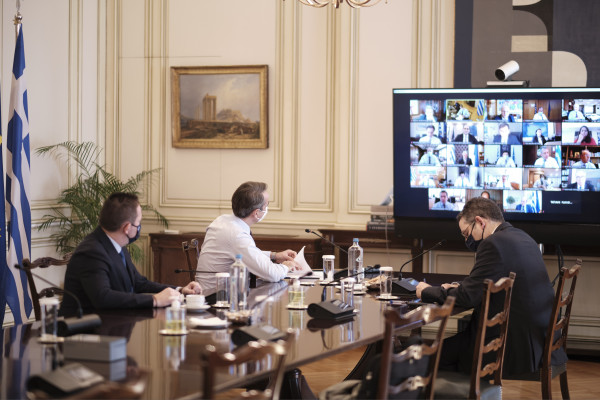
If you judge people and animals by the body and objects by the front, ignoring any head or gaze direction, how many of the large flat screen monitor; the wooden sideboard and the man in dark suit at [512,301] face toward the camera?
2

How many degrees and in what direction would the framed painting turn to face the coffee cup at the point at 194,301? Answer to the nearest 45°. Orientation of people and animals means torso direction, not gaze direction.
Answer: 0° — it already faces it

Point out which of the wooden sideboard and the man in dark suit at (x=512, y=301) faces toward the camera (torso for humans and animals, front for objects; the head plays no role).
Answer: the wooden sideboard

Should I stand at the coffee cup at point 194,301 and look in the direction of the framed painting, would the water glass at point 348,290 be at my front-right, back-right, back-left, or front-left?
front-right

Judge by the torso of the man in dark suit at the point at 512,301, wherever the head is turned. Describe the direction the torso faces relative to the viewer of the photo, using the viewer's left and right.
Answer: facing away from the viewer and to the left of the viewer

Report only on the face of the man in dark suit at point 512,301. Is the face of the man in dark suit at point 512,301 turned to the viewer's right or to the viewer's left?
to the viewer's left

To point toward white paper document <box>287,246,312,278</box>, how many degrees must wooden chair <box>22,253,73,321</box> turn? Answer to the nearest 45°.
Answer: approximately 45° to its left

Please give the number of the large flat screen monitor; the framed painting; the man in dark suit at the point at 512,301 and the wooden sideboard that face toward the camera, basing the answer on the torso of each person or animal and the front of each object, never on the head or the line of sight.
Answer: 3

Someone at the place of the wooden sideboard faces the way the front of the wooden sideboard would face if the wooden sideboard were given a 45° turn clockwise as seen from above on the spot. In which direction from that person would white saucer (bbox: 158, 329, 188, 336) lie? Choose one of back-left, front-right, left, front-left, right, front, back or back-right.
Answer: front-left

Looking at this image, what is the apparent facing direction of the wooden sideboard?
toward the camera

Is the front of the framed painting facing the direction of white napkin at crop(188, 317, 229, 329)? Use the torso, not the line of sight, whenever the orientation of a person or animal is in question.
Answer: yes

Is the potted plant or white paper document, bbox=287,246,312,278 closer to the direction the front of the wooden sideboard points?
the white paper document

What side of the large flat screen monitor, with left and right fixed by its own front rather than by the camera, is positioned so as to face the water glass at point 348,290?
front

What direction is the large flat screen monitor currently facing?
toward the camera

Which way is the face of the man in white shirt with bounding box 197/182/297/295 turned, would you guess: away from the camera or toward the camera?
away from the camera

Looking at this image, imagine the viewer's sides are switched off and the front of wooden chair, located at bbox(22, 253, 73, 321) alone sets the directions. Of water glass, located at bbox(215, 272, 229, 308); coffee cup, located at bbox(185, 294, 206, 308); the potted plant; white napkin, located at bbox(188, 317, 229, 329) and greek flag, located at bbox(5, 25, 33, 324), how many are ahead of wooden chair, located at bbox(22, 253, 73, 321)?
3

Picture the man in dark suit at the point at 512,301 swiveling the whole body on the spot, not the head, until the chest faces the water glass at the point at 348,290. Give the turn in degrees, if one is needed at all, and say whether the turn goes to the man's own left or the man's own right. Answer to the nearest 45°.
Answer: approximately 45° to the man's own left

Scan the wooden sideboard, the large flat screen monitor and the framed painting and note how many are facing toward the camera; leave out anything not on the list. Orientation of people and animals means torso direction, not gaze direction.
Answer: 3
